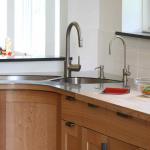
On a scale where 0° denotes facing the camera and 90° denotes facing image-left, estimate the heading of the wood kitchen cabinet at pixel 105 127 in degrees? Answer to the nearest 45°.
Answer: approximately 45°

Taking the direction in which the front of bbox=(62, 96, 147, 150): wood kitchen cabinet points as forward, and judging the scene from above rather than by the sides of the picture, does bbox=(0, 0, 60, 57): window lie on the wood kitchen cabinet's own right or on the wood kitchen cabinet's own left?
on the wood kitchen cabinet's own right

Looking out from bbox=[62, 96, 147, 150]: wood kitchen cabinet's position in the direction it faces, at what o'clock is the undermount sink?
The undermount sink is roughly at 4 o'clock from the wood kitchen cabinet.
